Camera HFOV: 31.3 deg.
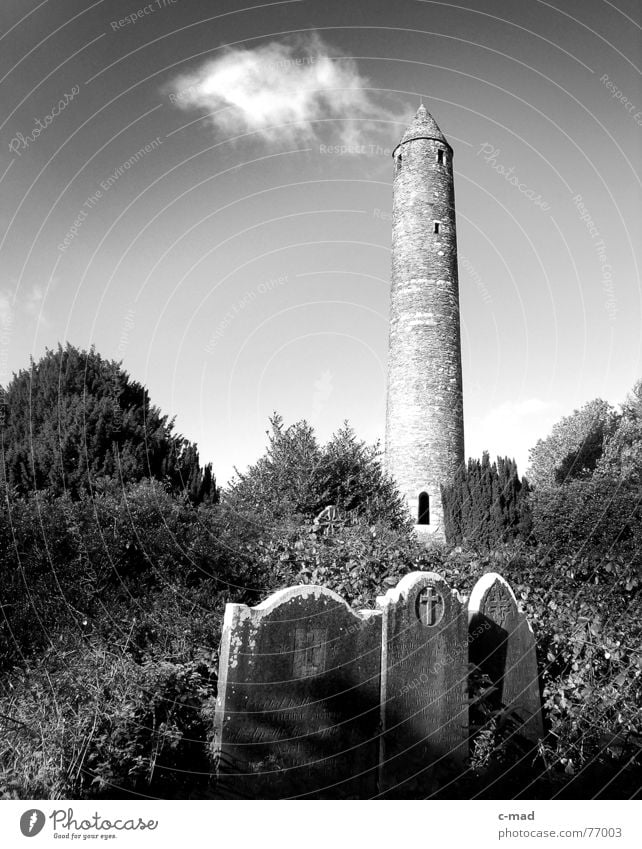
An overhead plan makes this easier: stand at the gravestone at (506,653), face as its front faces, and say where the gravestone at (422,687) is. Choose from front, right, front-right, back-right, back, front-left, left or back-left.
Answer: right

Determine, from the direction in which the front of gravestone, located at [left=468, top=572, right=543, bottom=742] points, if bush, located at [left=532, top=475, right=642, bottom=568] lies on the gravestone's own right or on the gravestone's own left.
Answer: on the gravestone's own left

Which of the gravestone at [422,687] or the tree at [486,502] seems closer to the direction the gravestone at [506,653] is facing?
the gravestone

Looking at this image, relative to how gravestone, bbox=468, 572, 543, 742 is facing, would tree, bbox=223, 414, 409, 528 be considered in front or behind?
behind

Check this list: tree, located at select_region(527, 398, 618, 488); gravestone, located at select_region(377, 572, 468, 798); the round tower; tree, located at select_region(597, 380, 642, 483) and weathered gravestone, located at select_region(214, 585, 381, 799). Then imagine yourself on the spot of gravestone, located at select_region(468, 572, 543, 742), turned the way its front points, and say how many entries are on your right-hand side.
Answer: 2

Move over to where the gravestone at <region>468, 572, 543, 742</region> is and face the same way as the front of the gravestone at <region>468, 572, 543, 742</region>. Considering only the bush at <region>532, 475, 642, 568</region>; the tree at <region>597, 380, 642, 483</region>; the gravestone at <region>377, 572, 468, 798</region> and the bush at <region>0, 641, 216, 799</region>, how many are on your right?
2

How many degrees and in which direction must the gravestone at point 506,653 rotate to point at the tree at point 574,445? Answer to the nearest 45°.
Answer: approximately 135° to its left

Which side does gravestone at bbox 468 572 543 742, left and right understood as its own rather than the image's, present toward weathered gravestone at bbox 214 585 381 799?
right

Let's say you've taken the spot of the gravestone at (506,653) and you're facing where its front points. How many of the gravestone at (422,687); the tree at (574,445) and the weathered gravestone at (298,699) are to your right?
2

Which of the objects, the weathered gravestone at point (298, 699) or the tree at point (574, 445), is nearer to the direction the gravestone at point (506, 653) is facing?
the weathered gravestone

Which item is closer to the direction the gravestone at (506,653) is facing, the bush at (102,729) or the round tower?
the bush

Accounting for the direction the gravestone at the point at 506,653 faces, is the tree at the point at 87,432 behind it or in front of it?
behind

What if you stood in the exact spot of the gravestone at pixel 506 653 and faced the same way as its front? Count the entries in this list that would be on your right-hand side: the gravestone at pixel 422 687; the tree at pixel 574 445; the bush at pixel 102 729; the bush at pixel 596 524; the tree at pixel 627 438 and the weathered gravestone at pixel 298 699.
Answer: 3

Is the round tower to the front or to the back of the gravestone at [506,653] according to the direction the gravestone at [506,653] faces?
to the back

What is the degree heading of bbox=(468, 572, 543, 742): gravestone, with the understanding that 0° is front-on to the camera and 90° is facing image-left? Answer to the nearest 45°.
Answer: approximately 315°
